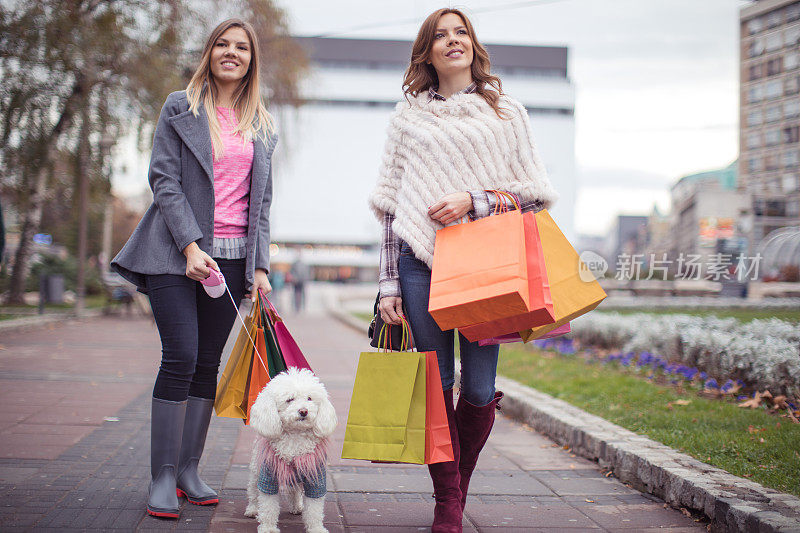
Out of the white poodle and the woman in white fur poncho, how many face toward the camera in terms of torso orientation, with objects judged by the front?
2

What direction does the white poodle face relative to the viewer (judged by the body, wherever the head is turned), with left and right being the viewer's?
facing the viewer

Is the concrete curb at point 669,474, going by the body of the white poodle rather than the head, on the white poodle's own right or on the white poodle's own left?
on the white poodle's own left

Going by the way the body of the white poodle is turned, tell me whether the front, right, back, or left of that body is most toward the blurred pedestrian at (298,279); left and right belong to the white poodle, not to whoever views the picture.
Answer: back

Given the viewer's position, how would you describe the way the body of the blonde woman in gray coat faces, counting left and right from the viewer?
facing the viewer and to the right of the viewer

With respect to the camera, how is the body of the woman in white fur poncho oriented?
toward the camera

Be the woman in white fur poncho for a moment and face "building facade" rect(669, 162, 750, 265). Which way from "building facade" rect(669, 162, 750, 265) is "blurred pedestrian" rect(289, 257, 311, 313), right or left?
left

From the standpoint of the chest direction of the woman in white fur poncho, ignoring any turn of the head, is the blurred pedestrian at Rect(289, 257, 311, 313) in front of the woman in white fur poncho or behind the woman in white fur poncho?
behind

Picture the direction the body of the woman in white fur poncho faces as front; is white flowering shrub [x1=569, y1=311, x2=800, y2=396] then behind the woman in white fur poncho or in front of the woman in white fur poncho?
behind
